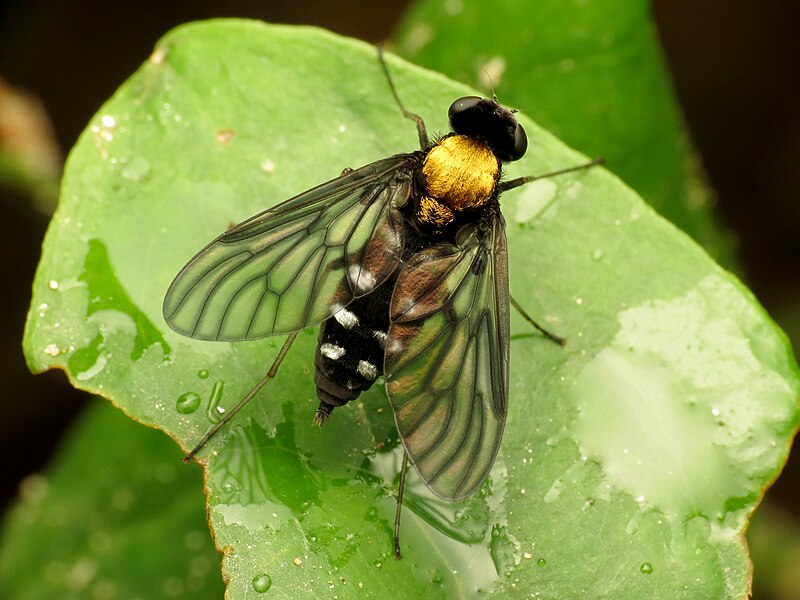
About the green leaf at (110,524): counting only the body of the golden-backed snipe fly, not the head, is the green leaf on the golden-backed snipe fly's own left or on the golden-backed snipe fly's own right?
on the golden-backed snipe fly's own left

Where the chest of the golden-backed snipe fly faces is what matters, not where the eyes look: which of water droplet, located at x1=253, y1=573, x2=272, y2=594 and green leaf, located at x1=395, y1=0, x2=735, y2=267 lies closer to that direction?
the green leaf

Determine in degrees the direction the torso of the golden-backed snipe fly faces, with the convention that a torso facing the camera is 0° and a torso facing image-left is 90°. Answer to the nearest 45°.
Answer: approximately 225°

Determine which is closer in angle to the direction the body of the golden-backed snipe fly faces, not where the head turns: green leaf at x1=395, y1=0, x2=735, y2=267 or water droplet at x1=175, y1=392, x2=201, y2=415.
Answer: the green leaf

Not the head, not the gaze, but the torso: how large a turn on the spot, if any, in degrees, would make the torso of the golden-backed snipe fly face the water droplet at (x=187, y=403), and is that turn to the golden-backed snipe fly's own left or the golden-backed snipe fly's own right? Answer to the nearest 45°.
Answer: approximately 135° to the golden-backed snipe fly's own left

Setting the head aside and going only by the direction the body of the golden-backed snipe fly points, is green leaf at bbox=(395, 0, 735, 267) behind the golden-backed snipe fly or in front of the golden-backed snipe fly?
in front

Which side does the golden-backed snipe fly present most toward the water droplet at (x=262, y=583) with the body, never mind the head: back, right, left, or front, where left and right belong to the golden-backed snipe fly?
back
